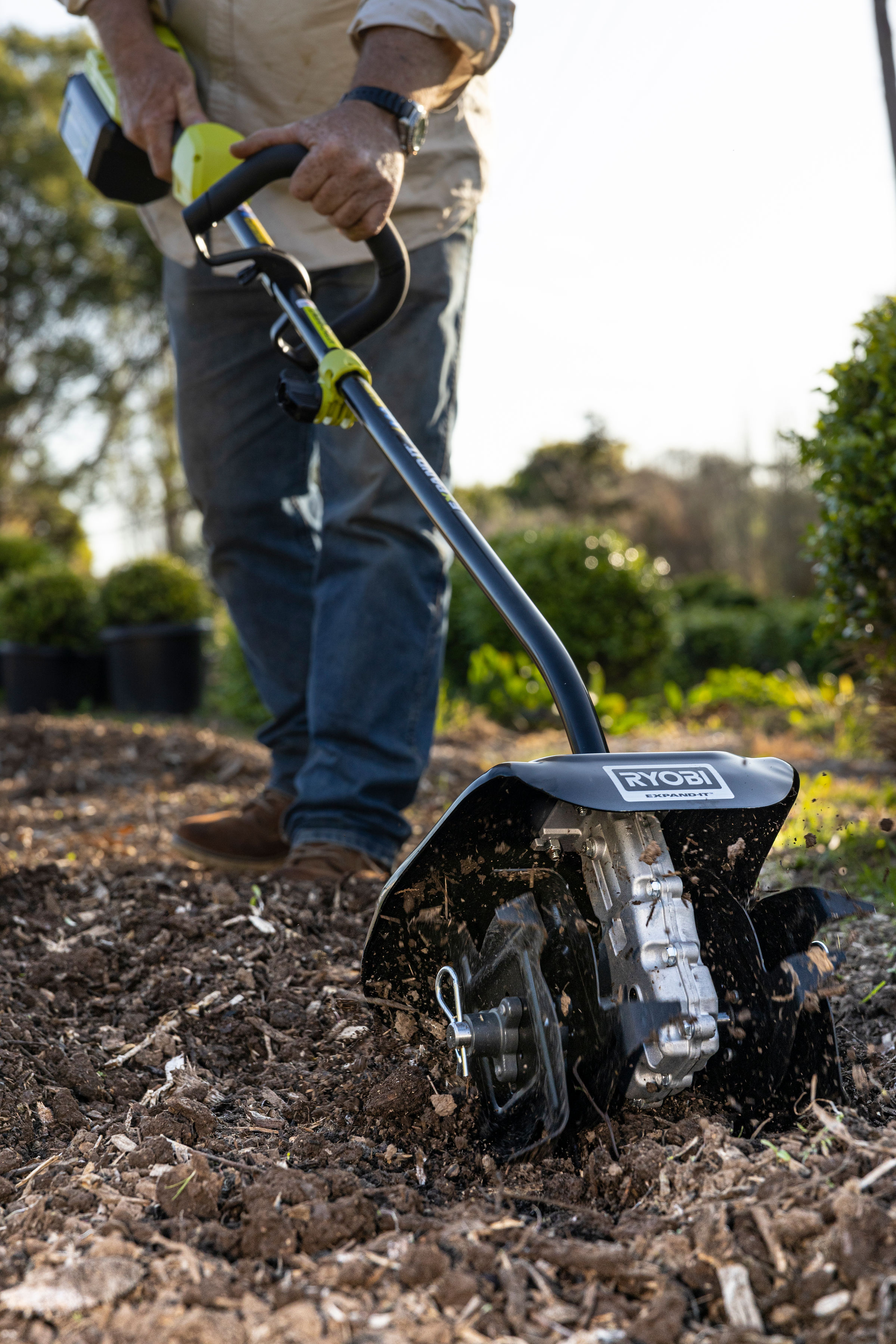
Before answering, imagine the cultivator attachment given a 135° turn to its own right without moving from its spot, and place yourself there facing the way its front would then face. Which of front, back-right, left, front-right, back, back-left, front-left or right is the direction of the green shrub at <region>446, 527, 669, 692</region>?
right

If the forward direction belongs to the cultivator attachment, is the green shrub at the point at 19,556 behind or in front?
behind

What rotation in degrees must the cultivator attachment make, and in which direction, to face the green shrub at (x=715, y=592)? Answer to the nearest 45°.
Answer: approximately 135° to its left

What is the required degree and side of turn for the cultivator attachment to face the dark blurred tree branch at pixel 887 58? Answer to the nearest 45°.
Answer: approximately 135° to its left

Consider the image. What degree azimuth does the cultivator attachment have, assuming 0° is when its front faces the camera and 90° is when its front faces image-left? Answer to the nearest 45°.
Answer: approximately 315°

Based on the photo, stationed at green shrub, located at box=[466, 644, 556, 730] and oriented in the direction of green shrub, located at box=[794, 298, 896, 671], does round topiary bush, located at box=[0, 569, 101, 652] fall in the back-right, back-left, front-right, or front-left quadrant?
back-right

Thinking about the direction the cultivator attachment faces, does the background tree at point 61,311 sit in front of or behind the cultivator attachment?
behind
